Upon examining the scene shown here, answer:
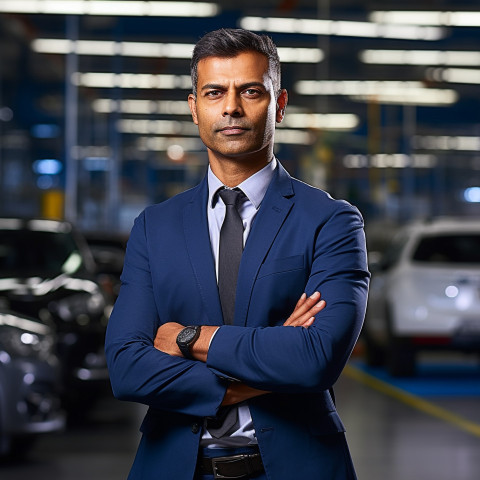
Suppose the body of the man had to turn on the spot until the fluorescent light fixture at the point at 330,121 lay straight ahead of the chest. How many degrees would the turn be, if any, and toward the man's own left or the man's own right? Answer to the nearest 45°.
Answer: approximately 180°

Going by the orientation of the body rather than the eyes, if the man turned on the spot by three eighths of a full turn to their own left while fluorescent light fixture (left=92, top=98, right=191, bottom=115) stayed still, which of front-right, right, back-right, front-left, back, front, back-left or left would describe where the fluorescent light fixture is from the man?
front-left

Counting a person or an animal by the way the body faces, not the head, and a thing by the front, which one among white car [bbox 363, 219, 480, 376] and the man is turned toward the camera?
the man

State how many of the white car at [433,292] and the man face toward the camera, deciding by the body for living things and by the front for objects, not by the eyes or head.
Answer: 1

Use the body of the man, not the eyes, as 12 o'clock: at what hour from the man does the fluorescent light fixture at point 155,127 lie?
The fluorescent light fixture is roughly at 6 o'clock from the man.

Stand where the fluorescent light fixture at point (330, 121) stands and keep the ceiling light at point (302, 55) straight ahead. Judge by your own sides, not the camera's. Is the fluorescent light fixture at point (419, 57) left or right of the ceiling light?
left

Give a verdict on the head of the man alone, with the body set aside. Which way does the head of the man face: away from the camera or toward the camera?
toward the camera

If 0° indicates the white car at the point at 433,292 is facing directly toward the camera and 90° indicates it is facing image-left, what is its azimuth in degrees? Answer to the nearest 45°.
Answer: approximately 135°

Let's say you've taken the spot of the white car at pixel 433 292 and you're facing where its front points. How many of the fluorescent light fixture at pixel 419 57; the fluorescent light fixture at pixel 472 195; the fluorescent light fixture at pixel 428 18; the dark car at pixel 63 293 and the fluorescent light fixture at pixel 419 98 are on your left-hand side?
1

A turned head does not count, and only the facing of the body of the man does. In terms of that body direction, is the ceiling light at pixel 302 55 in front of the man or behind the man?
behind

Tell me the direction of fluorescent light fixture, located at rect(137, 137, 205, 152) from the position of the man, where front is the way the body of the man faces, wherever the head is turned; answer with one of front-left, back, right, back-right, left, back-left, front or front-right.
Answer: back

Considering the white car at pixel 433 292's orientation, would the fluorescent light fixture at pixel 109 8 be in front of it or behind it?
in front

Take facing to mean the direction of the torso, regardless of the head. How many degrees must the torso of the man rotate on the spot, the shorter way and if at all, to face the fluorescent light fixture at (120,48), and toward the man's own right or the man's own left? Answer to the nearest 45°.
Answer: approximately 180°

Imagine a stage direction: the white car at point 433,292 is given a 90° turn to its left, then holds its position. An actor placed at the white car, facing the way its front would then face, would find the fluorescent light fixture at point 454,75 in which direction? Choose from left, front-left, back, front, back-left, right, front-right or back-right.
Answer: back-right

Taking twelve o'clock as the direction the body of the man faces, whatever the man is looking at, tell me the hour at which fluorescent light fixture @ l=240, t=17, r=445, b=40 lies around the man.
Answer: The fluorescent light fixture is roughly at 6 o'clock from the man.

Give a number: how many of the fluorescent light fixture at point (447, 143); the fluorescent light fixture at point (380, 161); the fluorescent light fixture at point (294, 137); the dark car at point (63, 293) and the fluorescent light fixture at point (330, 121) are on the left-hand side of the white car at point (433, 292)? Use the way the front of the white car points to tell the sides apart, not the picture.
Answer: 1

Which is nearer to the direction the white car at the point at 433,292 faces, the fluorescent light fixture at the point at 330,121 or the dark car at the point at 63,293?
the fluorescent light fixture

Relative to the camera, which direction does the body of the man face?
toward the camera

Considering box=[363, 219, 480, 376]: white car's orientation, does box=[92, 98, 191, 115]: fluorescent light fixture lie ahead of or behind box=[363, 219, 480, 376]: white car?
ahead

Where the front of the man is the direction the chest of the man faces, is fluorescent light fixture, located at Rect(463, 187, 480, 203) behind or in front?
behind
